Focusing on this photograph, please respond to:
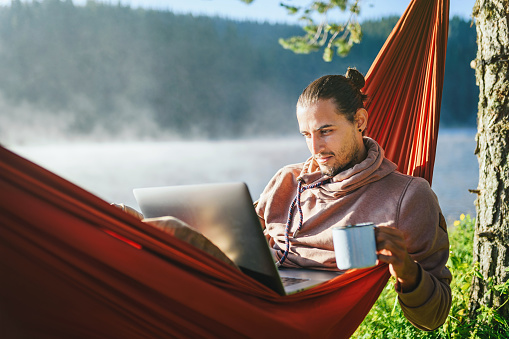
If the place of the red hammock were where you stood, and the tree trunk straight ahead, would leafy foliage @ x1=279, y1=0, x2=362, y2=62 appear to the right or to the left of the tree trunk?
left

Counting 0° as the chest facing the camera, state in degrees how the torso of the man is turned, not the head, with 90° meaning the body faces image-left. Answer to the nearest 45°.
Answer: approximately 45°

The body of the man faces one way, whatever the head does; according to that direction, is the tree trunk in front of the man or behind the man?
behind

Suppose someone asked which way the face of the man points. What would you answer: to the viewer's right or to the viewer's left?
to the viewer's left

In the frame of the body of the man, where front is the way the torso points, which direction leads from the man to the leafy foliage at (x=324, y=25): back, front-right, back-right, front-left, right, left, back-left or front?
back-right
